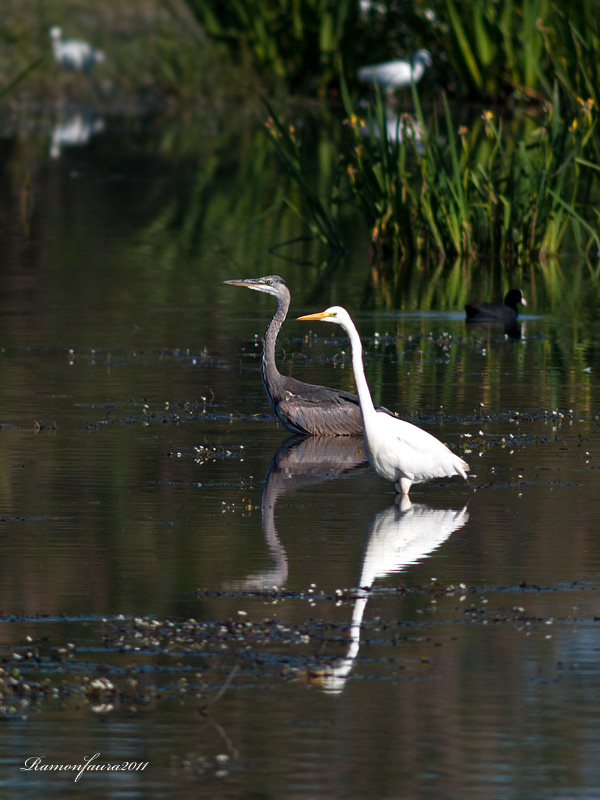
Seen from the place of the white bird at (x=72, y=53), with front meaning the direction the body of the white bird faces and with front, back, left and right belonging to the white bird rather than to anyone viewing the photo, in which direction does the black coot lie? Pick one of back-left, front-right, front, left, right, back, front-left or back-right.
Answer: left

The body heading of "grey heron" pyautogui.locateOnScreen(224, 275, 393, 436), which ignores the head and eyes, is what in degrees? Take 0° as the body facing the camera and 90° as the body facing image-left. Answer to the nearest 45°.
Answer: approximately 90°

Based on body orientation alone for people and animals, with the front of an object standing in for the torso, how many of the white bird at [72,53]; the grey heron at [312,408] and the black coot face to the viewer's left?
2

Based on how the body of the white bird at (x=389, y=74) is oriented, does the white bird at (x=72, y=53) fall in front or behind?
behind

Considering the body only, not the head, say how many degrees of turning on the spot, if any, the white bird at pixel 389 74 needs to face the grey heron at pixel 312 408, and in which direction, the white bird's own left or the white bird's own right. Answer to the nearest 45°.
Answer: approximately 90° to the white bird's own right

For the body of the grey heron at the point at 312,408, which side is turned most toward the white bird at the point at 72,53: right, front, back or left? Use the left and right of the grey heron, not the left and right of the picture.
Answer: right

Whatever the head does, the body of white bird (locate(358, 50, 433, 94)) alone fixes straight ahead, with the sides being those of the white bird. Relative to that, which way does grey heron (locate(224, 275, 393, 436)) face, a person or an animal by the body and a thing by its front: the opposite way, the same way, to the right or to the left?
the opposite way

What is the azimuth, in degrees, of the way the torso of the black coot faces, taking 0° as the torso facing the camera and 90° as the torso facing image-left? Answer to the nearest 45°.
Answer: approximately 270°

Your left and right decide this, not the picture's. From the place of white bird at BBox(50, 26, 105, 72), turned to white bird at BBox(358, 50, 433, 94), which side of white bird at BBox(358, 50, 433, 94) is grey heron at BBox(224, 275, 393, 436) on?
right

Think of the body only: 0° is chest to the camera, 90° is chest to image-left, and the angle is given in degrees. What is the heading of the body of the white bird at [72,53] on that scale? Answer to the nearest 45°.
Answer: approximately 90°

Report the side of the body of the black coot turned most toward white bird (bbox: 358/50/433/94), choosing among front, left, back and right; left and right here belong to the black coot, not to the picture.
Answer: left

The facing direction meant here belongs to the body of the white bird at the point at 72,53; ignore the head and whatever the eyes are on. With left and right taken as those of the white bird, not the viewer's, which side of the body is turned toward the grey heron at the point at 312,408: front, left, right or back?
left

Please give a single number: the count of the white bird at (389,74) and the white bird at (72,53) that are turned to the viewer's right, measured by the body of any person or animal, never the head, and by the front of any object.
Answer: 1

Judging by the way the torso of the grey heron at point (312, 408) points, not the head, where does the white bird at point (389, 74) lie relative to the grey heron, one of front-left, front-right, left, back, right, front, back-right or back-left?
right

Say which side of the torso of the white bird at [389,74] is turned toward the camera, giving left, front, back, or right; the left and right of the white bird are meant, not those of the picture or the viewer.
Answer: right
